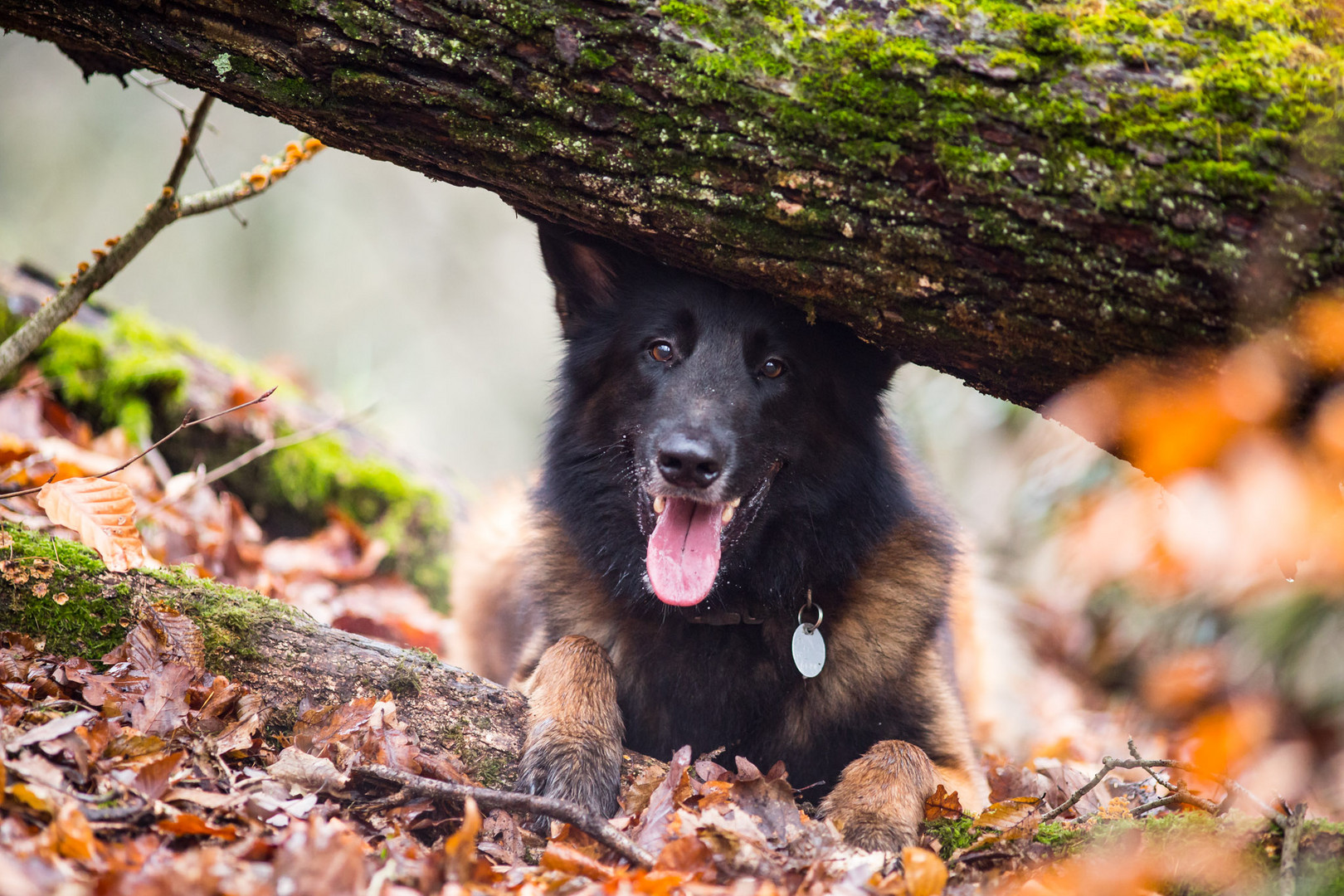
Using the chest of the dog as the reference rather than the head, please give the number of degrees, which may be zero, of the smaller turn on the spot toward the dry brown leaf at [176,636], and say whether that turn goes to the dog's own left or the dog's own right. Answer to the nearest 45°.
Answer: approximately 45° to the dog's own right

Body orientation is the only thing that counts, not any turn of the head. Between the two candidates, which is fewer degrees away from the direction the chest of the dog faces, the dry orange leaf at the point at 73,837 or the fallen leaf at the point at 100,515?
the dry orange leaf

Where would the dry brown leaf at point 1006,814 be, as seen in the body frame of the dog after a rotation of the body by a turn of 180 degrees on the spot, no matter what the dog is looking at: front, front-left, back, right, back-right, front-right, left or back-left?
back-right

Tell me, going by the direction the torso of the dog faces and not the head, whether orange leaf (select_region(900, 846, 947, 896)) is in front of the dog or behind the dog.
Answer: in front

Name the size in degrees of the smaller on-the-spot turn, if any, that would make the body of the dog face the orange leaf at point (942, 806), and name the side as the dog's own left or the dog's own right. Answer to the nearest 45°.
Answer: approximately 45° to the dog's own left

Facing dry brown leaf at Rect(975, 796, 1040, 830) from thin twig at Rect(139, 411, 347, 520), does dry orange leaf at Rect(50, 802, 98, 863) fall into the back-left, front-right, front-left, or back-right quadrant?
front-right

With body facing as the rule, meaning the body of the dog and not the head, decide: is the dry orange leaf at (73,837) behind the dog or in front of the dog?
in front

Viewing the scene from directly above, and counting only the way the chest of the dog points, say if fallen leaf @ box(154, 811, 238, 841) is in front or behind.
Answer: in front

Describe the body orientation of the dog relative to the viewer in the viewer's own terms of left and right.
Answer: facing the viewer

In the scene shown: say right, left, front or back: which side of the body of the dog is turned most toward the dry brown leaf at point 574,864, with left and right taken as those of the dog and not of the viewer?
front
